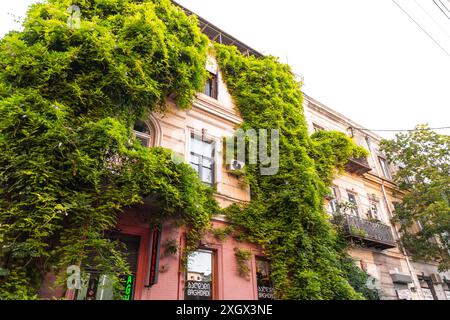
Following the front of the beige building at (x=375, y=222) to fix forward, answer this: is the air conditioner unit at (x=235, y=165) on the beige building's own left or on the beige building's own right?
on the beige building's own right

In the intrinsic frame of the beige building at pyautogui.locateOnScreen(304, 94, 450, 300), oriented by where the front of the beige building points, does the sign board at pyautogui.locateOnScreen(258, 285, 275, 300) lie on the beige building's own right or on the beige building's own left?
on the beige building's own right

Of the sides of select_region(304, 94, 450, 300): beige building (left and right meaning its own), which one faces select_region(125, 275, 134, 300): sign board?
right

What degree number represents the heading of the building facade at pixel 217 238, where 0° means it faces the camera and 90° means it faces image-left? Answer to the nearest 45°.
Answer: approximately 315°

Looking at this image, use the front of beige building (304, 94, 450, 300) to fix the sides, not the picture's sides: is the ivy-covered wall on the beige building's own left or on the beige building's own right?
on the beige building's own right
